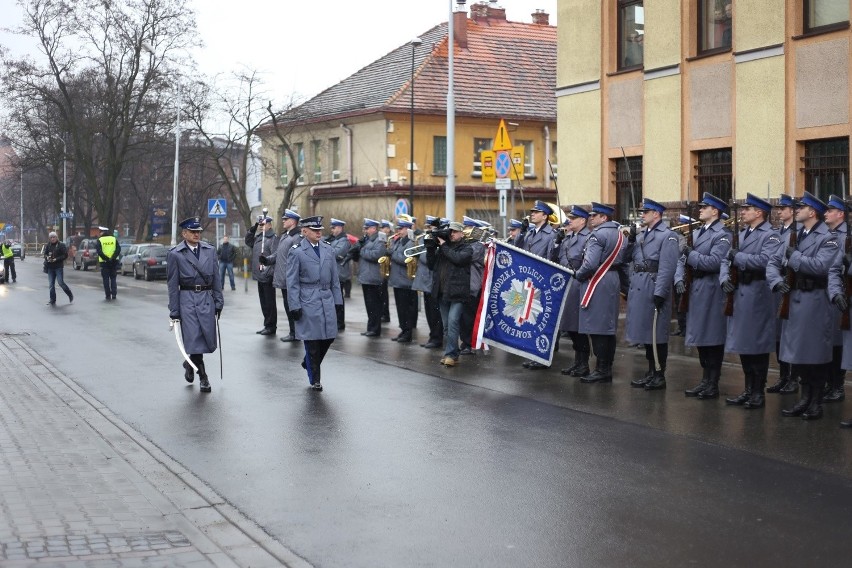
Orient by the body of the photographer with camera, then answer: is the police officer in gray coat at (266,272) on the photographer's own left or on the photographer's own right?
on the photographer's own right

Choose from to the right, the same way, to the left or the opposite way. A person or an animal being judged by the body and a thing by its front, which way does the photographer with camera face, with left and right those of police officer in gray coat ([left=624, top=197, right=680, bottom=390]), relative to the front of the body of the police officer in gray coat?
the same way

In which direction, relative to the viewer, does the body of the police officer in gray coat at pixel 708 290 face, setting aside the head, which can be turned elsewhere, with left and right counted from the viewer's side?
facing to the left of the viewer

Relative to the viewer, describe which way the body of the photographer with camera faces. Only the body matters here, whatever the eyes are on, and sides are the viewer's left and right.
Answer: facing the viewer and to the left of the viewer

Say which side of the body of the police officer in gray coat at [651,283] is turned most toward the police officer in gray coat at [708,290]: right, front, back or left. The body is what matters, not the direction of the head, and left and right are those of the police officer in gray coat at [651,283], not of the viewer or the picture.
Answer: left

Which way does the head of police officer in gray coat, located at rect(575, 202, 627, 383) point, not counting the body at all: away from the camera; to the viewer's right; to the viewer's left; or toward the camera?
to the viewer's left

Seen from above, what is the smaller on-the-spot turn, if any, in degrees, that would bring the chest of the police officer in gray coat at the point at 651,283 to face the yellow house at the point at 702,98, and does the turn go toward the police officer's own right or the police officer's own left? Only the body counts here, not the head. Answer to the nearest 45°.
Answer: approximately 135° to the police officer's own right

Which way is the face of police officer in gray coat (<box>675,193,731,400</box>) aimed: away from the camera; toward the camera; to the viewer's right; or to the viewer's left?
to the viewer's left

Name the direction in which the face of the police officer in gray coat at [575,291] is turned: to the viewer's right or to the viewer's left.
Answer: to the viewer's left
